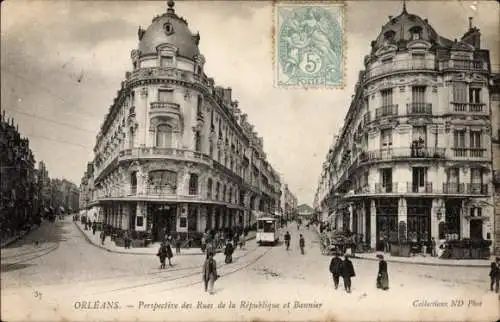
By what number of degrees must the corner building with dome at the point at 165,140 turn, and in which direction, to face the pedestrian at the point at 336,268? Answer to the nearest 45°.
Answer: approximately 45° to its left

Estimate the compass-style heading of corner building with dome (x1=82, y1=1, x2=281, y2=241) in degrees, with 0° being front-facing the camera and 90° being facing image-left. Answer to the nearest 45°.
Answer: approximately 0°

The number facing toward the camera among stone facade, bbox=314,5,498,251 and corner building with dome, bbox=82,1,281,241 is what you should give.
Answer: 2

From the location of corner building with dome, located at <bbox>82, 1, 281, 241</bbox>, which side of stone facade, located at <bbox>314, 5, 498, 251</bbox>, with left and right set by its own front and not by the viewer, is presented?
right

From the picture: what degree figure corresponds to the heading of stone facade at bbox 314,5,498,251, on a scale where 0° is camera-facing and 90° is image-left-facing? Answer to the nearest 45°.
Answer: approximately 0°

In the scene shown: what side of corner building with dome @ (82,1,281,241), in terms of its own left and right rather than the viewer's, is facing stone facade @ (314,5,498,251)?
left
